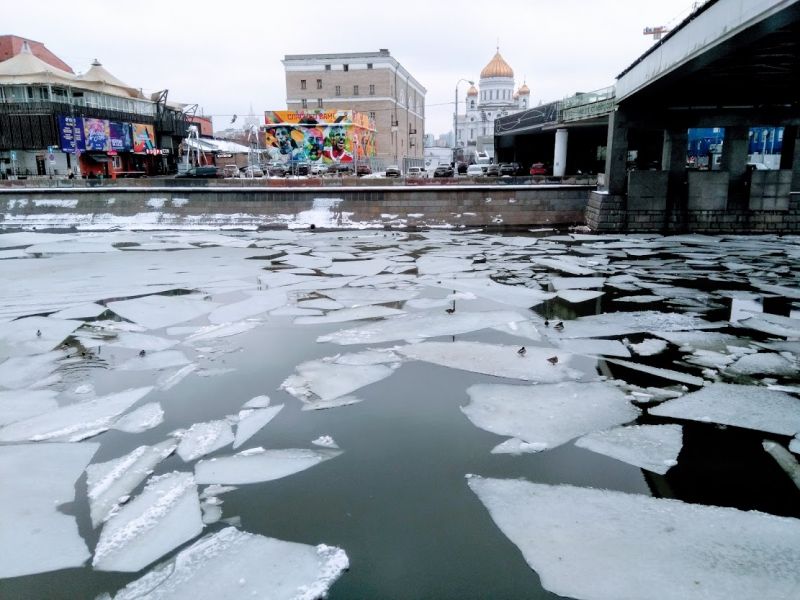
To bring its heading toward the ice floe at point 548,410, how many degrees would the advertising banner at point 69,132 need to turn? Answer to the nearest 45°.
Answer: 0° — it already faces it

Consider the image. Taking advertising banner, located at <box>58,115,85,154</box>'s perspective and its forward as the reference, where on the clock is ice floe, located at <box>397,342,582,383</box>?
The ice floe is roughly at 12 o'clock from the advertising banner.

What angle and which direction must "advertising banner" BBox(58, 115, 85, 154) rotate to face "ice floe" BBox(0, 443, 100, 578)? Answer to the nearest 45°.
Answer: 0° — it already faces it

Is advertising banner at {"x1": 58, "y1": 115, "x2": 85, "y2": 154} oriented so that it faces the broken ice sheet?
yes

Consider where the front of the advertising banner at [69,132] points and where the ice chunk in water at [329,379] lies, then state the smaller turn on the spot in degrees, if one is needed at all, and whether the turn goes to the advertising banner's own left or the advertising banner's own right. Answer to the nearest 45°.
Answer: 0° — it already faces it

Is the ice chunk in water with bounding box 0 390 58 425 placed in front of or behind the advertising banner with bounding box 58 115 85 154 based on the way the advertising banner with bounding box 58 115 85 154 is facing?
in front

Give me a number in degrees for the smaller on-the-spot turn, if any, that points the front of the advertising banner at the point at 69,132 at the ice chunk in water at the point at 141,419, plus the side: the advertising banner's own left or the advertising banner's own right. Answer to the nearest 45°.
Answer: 0° — it already faces it

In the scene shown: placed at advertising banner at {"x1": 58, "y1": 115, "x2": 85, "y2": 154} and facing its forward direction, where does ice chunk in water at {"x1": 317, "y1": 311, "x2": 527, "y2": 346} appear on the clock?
The ice chunk in water is roughly at 12 o'clock from the advertising banner.

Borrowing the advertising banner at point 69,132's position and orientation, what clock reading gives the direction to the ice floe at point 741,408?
The ice floe is roughly at 12 o'clock from the advertising banner.

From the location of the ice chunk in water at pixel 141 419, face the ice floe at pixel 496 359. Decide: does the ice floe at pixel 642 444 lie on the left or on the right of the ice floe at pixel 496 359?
right

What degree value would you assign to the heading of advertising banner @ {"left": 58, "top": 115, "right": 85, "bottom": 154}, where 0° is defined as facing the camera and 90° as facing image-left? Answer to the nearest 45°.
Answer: approximately 0°

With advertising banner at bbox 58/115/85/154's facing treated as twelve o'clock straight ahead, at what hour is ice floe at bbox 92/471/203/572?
The ice floe is roughly at 12 o'clock from the advertising banner.

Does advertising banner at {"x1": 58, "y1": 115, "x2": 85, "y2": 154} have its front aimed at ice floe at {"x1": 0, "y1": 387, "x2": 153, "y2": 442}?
yes

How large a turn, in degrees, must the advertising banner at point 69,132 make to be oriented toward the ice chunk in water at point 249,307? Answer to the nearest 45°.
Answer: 0° — it already faces it

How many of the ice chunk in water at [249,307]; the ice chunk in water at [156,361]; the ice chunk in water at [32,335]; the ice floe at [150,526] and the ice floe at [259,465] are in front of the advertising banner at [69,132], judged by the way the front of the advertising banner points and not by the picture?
5
